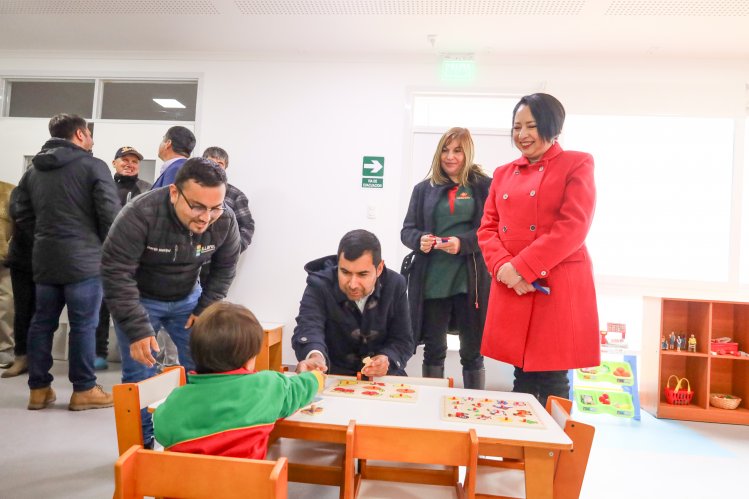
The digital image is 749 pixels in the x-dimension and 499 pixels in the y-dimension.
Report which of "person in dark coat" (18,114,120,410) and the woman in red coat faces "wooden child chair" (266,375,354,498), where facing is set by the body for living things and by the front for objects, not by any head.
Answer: the woman in red coat

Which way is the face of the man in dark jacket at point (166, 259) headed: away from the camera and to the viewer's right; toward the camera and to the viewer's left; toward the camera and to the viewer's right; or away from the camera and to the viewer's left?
toward the camera and to the viewer's right

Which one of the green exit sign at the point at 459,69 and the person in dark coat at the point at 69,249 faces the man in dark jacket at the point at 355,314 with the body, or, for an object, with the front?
the green exit sign

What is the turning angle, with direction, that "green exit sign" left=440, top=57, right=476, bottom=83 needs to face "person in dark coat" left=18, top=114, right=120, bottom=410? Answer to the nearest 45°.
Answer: approximately 45° to its right

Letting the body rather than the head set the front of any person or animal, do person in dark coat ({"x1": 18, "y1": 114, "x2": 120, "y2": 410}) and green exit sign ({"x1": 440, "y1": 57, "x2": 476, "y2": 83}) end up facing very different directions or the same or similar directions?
very different directions

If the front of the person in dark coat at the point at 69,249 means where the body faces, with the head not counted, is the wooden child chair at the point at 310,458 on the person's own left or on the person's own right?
on the person's own right

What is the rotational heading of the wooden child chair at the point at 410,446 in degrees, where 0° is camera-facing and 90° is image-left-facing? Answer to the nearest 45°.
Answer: approximately 180°

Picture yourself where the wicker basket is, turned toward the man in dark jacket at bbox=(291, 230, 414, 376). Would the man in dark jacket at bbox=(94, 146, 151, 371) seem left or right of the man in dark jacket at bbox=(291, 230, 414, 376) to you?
right

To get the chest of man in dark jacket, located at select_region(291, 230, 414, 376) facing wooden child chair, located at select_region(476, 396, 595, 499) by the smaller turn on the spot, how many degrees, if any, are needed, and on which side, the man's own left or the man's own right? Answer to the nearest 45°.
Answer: approximately 45° to the man's own left

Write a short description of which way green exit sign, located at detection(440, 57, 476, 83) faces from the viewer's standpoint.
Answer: facing the viewer

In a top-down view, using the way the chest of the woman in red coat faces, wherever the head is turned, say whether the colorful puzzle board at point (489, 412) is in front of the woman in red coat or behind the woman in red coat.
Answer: in front

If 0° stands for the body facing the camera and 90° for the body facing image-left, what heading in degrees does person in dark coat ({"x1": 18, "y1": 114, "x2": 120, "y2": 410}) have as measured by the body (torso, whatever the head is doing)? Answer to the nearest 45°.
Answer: approximately 225°

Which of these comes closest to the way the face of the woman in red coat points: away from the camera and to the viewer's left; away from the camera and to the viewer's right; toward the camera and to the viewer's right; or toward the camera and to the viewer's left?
toward the camera and to the viewer's left

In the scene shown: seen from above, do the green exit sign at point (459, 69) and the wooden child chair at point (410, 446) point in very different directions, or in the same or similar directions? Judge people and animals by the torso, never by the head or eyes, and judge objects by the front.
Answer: very different directions

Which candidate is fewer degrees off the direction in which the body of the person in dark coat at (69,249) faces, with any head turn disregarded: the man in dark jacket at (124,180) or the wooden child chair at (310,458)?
the man in dark jacket

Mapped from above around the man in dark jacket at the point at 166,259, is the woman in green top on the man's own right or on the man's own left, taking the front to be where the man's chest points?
on the man's own left
